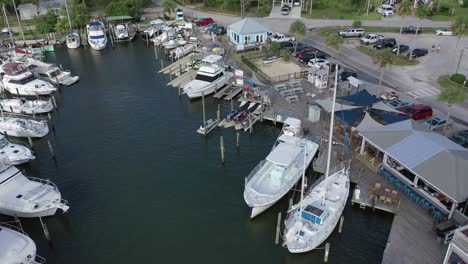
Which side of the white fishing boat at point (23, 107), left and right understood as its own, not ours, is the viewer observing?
right

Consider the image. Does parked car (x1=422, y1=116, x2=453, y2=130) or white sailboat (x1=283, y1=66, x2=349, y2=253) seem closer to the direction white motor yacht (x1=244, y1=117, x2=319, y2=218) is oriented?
the white sailboat

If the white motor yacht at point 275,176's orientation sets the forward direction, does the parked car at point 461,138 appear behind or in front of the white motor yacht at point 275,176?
behind

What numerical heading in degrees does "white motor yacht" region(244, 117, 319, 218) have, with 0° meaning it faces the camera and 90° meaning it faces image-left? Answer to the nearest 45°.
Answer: approximately 45°

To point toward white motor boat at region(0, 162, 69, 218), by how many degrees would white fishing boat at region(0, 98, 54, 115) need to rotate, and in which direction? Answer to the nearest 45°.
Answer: approximately 90° to its right

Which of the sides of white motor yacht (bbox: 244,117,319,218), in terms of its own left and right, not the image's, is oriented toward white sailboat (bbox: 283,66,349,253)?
left

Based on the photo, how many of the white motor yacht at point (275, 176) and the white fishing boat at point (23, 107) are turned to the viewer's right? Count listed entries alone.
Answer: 1

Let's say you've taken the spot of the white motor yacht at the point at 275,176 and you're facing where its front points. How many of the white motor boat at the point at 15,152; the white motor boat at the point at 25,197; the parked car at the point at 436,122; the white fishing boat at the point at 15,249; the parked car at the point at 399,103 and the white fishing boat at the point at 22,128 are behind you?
2
